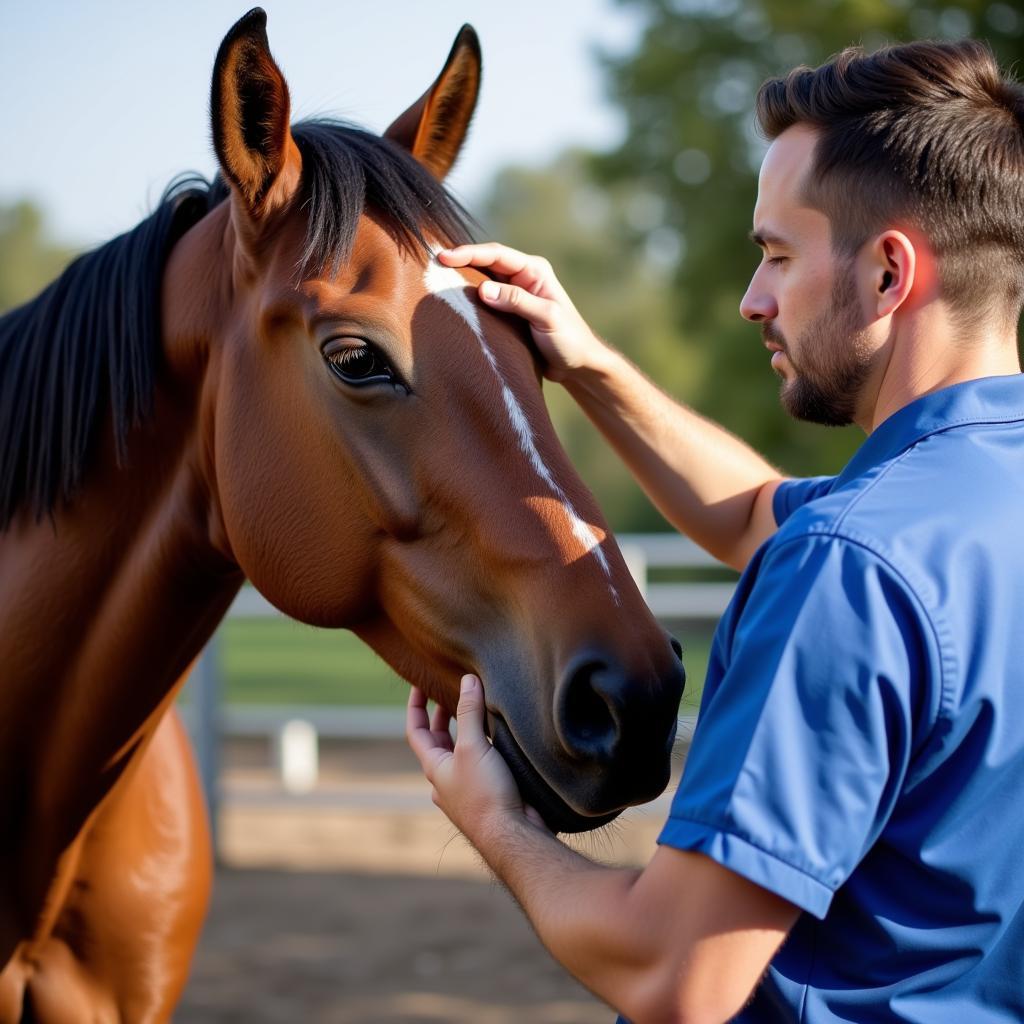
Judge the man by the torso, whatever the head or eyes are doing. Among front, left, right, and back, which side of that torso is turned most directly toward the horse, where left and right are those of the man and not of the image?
front

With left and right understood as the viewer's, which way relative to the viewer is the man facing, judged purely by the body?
facing away from the viewer and to the left of the viewer

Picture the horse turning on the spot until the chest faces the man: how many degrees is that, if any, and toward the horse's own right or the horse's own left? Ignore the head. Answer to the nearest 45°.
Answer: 0° — it already faces them

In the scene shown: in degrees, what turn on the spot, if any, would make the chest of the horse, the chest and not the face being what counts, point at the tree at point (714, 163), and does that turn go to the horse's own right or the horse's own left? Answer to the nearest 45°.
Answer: approximately 135° to the horse's own left

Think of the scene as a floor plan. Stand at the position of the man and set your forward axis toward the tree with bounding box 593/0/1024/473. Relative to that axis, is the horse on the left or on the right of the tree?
left

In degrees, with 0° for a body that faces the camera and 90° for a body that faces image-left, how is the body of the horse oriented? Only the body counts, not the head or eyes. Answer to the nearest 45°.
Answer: approximately 315°

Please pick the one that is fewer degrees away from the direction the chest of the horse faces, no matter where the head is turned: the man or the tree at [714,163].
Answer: the man

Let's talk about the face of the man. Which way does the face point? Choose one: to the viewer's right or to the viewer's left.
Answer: to the viewer's left

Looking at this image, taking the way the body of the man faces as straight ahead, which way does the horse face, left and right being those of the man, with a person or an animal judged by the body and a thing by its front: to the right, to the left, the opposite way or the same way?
the opposite way
